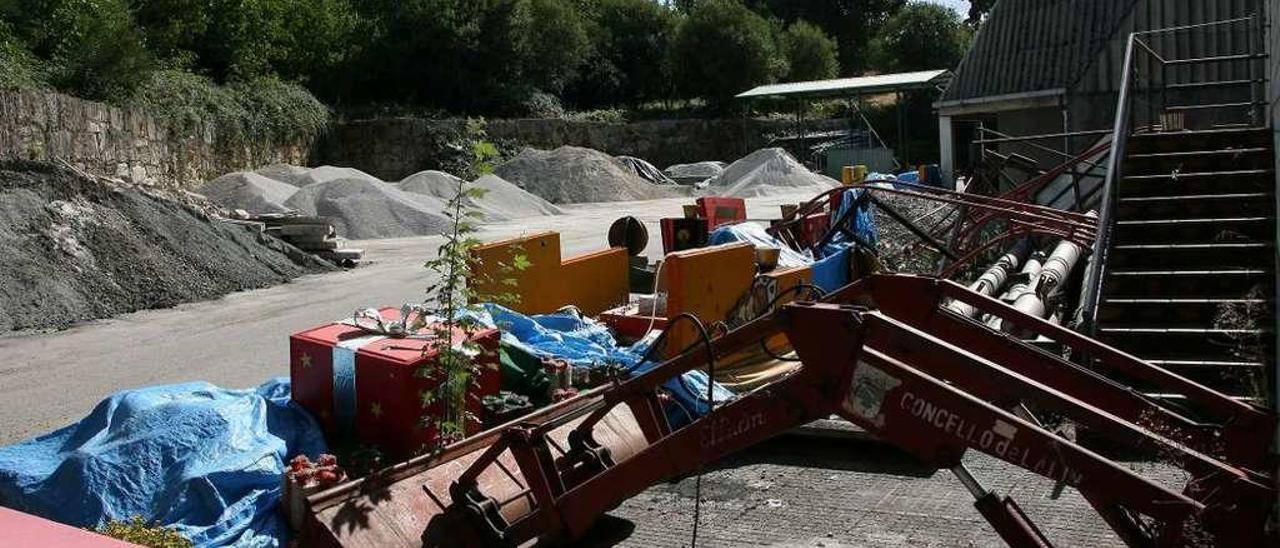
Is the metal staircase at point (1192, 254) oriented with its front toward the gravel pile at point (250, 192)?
no

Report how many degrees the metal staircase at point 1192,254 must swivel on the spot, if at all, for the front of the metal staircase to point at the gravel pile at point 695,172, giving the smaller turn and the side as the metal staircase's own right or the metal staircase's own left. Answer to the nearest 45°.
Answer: approximately 135° to the metal staircase's own right

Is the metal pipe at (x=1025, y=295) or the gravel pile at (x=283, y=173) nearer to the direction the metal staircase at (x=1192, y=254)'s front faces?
the metal pipe

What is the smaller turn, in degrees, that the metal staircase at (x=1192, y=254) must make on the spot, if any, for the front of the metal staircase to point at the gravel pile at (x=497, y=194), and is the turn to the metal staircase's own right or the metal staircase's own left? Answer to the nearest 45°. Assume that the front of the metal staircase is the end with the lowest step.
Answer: approximately 135° to the metal staircase's own right

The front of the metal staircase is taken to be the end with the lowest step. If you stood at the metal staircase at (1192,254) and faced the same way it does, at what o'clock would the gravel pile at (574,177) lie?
The gravel pile is roughly at 5 o'clock from the metal staircase.

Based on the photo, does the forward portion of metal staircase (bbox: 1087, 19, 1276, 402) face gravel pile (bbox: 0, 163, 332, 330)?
no

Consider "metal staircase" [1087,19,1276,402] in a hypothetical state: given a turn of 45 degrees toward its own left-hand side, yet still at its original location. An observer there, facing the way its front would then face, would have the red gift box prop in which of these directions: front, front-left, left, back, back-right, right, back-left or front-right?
right

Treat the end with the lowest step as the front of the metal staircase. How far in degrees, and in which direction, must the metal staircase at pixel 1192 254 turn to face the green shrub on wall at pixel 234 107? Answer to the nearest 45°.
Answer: approximately 135° to its right

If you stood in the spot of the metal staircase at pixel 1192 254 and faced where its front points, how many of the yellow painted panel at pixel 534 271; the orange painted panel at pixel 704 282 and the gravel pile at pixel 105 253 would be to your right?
3

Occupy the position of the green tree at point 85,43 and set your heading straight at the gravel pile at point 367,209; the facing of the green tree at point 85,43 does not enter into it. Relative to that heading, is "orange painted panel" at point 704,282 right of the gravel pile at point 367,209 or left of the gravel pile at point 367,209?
right

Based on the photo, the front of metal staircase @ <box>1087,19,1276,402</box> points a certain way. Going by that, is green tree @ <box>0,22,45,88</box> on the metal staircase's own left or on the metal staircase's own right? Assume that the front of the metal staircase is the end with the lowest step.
on the metal staircase's own right

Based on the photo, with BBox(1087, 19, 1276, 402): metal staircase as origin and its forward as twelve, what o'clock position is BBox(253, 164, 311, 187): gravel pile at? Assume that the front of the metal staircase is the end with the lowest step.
The gravel pile is roughly at 4 o'clock from the metal staircase.

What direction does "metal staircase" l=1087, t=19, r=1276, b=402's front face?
toward the camera

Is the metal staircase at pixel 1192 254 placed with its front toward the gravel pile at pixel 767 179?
no

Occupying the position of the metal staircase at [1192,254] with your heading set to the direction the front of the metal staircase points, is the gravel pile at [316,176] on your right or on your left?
on your right

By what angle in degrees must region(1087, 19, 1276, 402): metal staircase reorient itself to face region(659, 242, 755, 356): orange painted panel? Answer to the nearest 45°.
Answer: approximately 90° to its right
